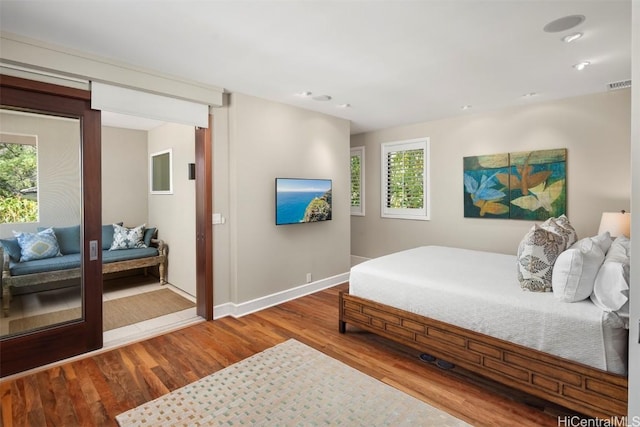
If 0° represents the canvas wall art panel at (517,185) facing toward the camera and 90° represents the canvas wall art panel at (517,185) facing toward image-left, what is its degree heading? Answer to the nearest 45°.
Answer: approximately 45°

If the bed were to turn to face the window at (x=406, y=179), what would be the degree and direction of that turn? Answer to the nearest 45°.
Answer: approximately 45° to its right

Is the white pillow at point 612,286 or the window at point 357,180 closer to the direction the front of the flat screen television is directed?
the white pillow

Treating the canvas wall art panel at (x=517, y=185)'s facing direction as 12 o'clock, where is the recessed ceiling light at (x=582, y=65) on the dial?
The recessed ceiling light is roughly at 10 o'clock from the canvas wall art panel.

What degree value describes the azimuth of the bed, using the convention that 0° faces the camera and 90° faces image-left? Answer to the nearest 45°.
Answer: approximately 135°

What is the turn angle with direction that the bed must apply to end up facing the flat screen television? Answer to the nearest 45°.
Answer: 0° — it already faces it

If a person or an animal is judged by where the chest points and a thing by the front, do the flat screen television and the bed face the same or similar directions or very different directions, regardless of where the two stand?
very different directions
